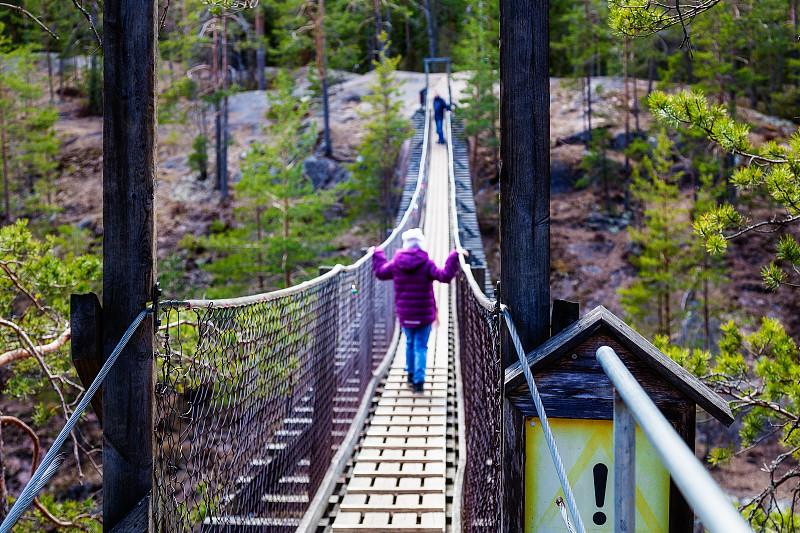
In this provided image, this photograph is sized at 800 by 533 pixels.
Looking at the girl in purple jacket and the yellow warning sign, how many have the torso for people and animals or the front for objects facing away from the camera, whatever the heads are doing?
1

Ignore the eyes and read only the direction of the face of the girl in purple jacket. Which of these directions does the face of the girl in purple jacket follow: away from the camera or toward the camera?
away from the camera

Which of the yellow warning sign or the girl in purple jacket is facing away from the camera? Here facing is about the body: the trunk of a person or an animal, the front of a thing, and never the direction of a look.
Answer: the girl in purple jacket

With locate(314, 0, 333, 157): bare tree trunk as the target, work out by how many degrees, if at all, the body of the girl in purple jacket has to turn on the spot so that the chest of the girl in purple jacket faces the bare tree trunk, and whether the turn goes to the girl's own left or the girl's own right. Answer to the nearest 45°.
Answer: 0° — they already face it

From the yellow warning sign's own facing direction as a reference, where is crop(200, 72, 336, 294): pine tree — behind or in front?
behind

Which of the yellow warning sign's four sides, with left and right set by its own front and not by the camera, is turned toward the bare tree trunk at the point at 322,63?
back

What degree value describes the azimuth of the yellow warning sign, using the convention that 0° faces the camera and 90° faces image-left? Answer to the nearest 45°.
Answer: approximately 0°

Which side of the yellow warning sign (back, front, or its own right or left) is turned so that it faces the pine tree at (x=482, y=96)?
back

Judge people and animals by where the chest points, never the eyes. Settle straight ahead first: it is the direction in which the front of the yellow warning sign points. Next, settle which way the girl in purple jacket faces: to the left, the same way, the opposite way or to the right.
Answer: the opposite way

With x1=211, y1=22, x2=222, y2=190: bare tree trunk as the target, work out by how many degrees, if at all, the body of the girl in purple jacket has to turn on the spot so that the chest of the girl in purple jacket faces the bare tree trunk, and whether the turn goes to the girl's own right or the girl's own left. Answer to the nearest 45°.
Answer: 0° — they already face it

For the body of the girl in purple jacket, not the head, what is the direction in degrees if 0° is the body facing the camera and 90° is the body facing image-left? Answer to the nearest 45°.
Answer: approximately 180°
